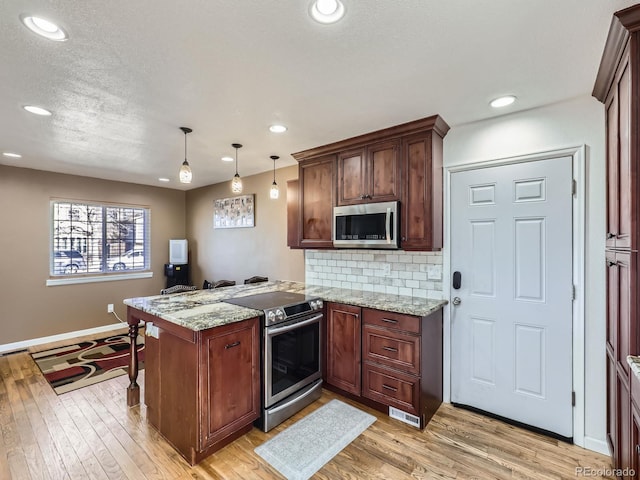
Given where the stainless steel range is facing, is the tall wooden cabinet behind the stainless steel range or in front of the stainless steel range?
in front

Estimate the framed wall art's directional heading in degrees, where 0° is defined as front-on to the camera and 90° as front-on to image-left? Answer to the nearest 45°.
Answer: approximately 45°

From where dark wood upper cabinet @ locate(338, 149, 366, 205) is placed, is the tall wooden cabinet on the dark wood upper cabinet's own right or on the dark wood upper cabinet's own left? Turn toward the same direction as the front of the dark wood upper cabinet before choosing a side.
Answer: on the dark wood upper cabinet's own left

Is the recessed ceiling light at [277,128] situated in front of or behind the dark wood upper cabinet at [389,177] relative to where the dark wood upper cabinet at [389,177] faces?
in front

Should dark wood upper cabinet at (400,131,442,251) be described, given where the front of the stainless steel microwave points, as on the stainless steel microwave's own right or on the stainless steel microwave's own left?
on the stainless steel microwave's own left

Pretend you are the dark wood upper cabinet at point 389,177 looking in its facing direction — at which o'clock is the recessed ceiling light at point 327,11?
The recessed ceiling light is roughly at 11 o'clock from the dark wood upper cabinet.

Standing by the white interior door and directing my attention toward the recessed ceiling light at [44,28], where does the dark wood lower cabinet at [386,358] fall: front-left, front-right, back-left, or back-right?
front-right

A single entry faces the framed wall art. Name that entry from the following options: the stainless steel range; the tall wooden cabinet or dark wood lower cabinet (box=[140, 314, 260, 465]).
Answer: the tall wooden cabinet

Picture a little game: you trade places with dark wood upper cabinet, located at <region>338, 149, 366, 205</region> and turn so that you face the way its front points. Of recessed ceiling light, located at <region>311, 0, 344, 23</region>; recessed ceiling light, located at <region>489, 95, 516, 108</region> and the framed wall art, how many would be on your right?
1

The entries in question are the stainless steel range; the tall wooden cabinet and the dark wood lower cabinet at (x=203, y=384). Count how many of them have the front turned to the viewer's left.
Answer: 1

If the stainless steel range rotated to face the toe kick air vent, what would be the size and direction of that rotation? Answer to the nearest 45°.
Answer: approximately 45° to its left

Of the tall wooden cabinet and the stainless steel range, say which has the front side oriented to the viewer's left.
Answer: the tall wooden cabinet

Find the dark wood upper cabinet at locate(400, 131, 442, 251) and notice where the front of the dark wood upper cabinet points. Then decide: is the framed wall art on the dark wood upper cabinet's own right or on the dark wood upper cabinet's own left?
on the dark wood upper cabinet's own right
